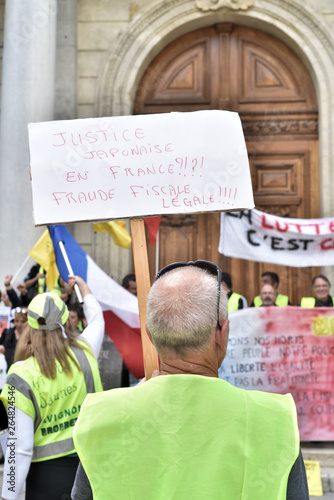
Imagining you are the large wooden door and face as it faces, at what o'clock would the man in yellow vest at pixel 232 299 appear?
The man in yellow vest is roughly at 12 o'clock from the large wooden door.

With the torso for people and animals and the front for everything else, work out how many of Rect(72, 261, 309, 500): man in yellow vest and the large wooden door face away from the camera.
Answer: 1

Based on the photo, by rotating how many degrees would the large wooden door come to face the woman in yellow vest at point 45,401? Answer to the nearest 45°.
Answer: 0° — it already faces them

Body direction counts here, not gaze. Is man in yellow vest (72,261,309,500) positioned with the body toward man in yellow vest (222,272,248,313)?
yes

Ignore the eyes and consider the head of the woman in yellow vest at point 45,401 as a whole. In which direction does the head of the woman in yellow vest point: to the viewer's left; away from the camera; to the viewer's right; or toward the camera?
away from the camera

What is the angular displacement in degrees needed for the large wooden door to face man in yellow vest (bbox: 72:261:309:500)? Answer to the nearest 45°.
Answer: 0° — it already faces them

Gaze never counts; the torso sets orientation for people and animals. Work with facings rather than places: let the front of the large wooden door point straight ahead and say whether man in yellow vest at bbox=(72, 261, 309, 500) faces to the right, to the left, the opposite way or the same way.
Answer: the opposite way

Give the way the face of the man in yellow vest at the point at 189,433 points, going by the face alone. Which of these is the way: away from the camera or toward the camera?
away from the camera

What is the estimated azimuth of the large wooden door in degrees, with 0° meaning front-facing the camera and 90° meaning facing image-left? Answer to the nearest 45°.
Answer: approximately 0°

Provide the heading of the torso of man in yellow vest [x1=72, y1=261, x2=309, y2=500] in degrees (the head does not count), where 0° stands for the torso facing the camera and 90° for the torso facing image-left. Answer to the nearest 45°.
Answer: approximately 180°

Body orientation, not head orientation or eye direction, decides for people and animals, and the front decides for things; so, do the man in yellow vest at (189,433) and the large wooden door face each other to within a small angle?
yes
